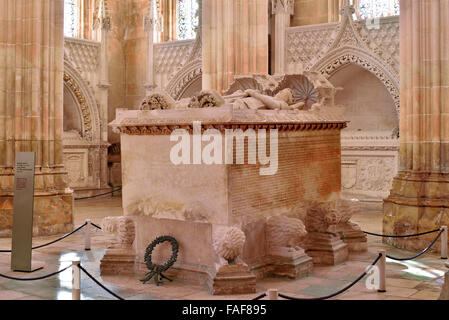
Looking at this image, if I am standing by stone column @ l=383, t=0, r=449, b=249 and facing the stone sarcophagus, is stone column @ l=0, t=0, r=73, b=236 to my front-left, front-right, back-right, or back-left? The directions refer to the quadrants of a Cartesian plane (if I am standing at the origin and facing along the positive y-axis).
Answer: front-right

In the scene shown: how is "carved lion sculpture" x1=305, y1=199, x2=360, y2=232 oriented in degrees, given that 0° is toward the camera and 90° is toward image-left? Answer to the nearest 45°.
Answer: approximately 270°

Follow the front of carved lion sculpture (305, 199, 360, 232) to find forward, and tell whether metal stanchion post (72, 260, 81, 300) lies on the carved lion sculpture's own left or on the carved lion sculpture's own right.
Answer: on the carved lion sculpture's own right

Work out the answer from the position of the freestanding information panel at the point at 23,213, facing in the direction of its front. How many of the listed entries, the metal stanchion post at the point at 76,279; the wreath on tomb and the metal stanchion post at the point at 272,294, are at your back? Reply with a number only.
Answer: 0

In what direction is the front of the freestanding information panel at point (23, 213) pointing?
toward the camera

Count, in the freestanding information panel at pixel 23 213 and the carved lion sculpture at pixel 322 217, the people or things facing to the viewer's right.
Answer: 1

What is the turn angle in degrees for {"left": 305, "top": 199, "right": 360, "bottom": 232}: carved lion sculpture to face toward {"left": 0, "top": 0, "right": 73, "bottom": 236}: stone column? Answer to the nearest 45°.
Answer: approximately 180°

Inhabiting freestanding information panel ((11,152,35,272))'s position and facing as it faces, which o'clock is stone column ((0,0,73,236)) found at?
The stone column is roughly at 6 o'clock from the freestanding information panel.

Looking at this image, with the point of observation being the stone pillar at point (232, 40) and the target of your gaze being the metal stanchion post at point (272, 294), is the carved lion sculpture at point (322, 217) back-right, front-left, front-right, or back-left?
front-left

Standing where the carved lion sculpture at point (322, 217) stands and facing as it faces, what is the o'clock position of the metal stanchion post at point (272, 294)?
The metal stanchion post is roughly at 3 o'clock from the carved lion sculpture.

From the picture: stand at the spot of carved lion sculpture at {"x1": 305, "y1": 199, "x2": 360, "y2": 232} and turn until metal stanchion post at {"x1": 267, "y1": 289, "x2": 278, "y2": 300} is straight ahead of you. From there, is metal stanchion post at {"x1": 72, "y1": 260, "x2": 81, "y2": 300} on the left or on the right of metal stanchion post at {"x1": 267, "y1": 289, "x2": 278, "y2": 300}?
right

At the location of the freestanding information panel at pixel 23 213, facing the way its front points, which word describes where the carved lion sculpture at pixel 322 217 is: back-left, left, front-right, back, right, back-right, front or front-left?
left

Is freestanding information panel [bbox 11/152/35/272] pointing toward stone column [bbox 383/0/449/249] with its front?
no

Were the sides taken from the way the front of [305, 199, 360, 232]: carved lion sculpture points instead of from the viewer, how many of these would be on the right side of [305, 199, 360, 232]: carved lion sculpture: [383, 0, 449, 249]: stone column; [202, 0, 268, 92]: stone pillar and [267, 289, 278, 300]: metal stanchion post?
1

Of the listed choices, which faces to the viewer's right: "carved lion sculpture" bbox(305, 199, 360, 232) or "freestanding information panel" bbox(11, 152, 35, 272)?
the carved lion sculpture

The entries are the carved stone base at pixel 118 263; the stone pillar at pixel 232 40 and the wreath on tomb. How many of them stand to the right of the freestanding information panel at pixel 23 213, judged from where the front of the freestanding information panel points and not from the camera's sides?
0

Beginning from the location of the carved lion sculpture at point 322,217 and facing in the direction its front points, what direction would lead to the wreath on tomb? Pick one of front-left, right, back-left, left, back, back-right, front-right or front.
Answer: back-right

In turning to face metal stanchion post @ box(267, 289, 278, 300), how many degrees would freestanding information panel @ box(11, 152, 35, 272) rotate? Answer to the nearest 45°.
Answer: approximately 45° to its left
